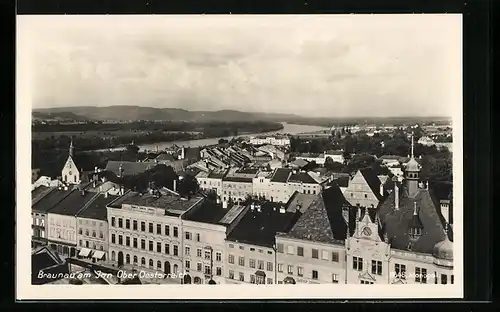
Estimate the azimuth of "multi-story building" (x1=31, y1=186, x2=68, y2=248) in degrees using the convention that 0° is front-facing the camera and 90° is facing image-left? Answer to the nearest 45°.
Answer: approximately 45°

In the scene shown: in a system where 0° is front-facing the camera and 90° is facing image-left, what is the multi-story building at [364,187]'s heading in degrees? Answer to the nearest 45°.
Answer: approximately 45°

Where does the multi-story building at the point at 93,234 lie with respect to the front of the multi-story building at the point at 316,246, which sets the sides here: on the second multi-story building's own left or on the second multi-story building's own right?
on the second multi-story building's own right

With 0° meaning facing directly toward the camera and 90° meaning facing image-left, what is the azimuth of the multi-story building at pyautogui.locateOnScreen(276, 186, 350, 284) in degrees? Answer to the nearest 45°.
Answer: approximately 0°

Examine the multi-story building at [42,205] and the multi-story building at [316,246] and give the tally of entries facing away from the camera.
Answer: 0

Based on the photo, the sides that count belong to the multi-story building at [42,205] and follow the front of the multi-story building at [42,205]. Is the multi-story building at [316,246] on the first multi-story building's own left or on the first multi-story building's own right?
on the first multi-story building's own left

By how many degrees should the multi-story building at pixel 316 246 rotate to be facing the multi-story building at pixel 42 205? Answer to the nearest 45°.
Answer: approximately 90° to its right
